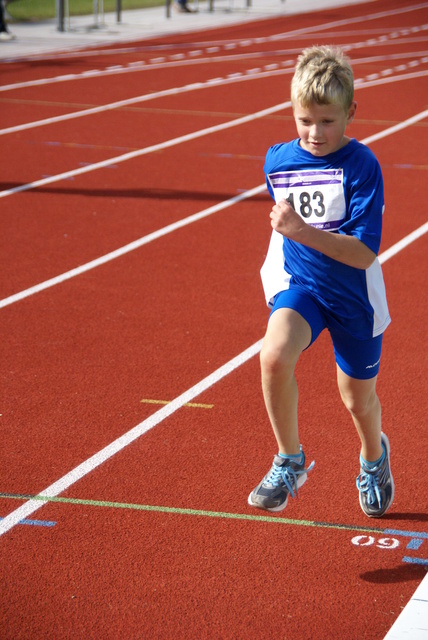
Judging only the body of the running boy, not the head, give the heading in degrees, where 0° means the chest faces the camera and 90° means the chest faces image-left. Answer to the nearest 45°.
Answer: approximately 45°
